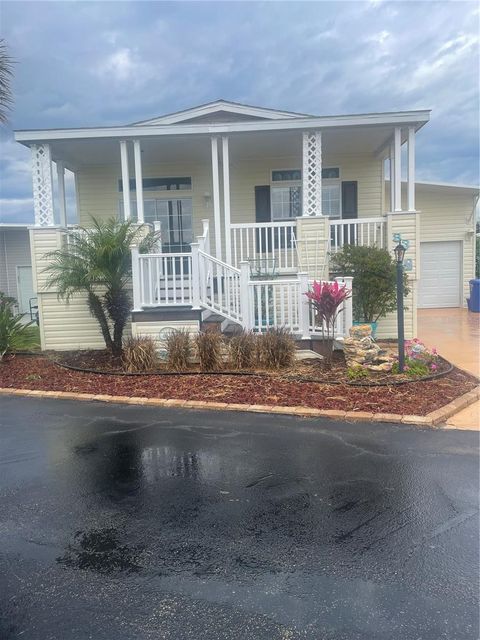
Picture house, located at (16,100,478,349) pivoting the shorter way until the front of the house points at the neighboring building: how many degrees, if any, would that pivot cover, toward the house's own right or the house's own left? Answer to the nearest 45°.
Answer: approximately 135° to the house's own right

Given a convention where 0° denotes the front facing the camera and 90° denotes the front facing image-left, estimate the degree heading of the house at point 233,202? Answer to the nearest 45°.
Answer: approximately 0°

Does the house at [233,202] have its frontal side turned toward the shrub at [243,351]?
yes

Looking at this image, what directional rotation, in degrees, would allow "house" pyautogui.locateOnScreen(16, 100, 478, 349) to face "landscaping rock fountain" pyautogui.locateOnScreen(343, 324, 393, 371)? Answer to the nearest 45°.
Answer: approximately 45° to its left

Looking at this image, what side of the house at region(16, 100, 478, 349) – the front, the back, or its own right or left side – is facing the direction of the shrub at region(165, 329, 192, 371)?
front

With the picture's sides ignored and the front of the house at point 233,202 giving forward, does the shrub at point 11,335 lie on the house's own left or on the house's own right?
on the house's own right

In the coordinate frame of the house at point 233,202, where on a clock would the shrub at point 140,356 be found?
The shrub is roughly at 1 o'clock from the house.

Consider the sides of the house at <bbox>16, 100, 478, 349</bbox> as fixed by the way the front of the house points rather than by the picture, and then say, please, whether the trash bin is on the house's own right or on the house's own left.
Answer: on the house's own left

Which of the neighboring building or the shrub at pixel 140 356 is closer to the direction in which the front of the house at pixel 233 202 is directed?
the shrub

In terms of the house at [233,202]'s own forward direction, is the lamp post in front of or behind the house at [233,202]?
in front

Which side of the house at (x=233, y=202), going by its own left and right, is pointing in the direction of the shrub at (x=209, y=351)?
front

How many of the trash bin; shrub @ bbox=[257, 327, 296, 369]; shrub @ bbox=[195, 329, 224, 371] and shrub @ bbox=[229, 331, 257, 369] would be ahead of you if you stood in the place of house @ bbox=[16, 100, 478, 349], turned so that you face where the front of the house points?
3
